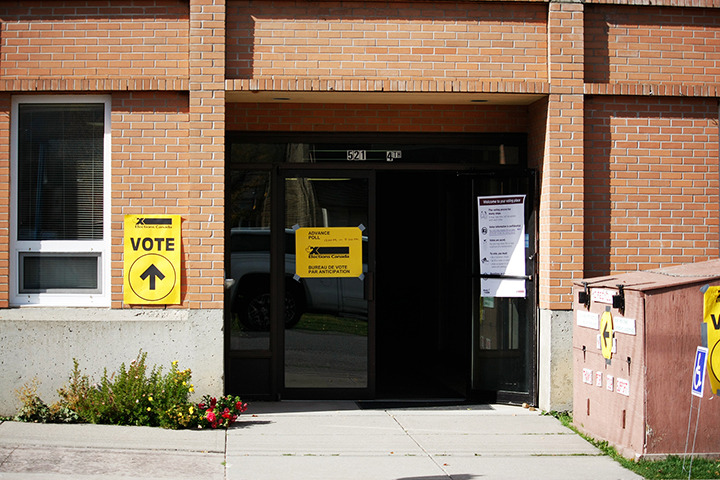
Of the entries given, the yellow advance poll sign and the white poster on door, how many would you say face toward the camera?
2

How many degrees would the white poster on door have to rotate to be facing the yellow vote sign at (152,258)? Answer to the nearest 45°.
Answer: approximately 90° to its right

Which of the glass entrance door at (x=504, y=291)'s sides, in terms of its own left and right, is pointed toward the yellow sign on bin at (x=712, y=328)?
left

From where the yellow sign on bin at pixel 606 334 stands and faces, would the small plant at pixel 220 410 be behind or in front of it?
in front

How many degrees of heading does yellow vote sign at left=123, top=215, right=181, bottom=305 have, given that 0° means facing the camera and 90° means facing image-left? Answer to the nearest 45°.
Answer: approximately 0°

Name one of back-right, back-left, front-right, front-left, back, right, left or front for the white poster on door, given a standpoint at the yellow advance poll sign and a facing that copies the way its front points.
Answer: left

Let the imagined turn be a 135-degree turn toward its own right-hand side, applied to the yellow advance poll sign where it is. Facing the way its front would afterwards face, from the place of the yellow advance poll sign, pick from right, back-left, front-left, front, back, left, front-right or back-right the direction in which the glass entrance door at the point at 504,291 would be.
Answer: back-right

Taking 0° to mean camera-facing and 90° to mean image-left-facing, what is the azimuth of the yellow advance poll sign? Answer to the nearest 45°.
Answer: approximately 0°

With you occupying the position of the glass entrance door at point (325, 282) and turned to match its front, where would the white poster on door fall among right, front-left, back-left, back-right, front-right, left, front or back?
left

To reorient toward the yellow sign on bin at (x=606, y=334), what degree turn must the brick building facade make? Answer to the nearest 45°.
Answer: approximately 45° to its left

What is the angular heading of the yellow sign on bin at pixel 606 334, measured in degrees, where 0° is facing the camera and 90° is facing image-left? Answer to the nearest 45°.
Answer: approximately 45°

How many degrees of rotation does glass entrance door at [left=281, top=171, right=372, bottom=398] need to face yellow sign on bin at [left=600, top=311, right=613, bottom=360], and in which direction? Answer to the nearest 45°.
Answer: approximately 45° to its left

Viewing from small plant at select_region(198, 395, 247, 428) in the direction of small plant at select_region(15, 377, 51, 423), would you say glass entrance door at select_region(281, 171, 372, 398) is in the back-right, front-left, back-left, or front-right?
back-right
